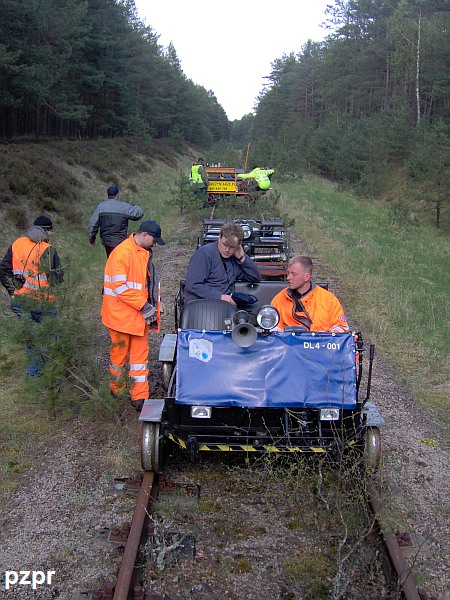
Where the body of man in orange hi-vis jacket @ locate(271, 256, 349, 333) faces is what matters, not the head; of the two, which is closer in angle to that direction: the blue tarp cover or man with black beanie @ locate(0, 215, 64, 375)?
the blue tarp cover

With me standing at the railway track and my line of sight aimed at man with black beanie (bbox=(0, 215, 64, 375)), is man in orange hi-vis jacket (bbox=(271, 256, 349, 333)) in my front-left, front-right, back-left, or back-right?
front-right

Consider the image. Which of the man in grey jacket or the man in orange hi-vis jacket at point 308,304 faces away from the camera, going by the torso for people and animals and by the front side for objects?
the man in grey jacket

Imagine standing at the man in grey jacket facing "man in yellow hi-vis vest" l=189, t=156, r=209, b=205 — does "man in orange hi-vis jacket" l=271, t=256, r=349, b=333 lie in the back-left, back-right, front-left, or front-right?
back-right

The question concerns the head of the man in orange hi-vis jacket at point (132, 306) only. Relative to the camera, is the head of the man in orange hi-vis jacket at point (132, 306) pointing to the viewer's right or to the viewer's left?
to the viewer's right

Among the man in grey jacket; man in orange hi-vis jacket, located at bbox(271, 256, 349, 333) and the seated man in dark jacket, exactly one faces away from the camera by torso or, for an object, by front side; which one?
the man in grey jacket

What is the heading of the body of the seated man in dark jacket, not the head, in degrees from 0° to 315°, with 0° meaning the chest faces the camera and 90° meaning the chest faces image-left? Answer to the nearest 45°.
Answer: approximately 315°

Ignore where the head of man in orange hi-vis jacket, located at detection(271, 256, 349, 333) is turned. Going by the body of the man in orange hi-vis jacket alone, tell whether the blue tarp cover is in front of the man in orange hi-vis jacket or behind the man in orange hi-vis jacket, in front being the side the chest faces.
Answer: in front

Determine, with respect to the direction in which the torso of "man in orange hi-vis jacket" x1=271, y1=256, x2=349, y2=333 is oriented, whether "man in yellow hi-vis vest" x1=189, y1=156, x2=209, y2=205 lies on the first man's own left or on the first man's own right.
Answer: on the first man's own right

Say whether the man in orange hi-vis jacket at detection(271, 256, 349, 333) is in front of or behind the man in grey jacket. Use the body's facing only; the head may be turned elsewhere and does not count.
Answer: behind

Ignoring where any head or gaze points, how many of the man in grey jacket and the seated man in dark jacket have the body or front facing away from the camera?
1

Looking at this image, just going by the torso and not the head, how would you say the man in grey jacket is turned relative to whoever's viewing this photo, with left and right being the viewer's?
facing away from the viewer
